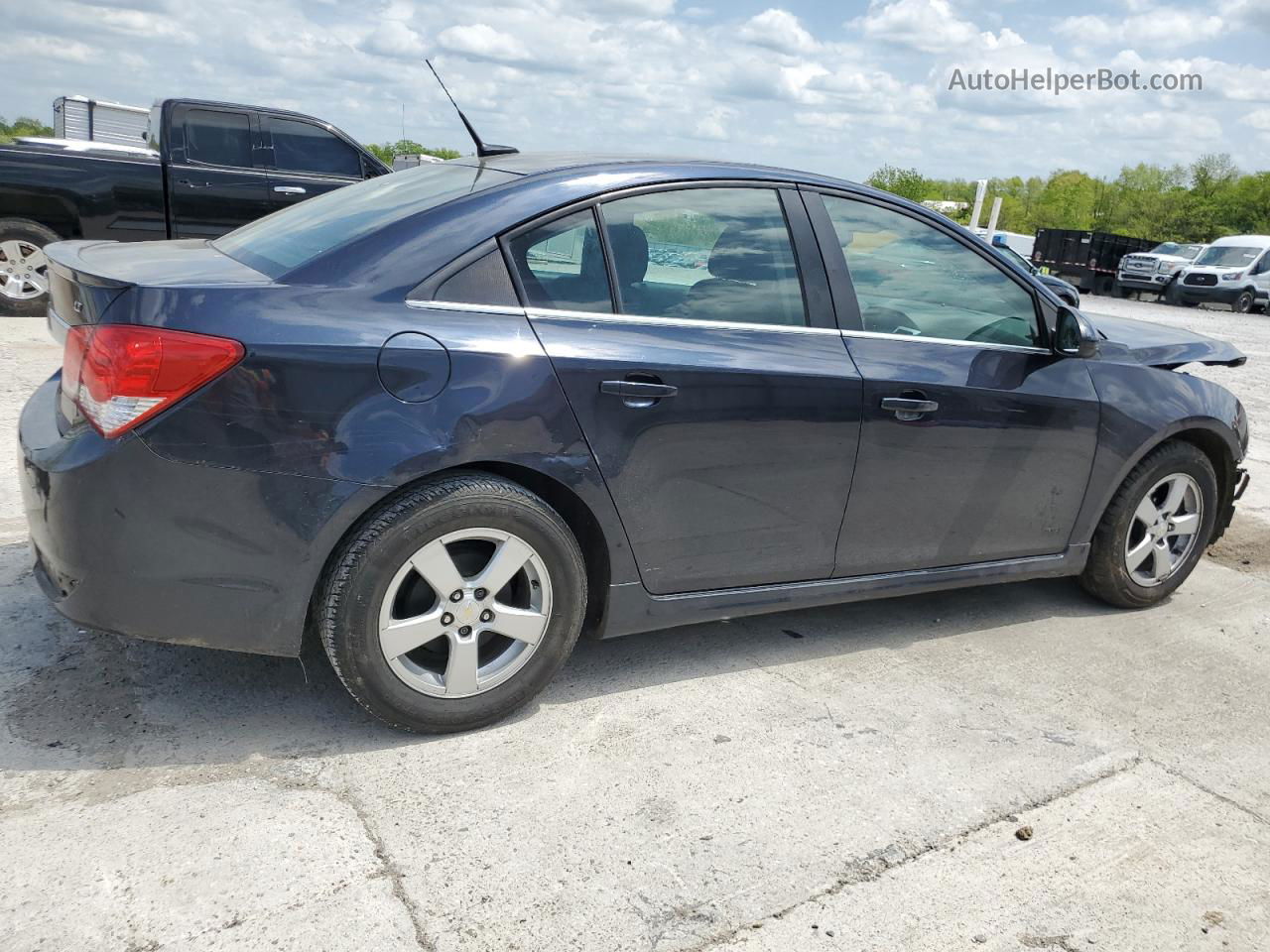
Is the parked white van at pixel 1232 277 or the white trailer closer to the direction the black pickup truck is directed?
the parked white van

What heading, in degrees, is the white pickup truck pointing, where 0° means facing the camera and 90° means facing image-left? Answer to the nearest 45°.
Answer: approximately 45°

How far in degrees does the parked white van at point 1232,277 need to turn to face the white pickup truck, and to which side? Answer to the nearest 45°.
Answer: approximately 90° to its right

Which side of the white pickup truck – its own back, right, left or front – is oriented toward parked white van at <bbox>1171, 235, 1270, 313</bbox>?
left

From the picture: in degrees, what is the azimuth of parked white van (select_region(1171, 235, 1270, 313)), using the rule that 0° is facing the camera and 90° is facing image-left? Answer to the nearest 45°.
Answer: approximately 45°

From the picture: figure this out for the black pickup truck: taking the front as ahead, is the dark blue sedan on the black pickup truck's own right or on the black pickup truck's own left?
on the black pickup truck's own right

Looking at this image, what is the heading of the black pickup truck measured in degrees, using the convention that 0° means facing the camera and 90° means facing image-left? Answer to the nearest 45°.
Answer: approximately 270°

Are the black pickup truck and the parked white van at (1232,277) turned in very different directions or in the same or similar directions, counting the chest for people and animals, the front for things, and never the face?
very different directions

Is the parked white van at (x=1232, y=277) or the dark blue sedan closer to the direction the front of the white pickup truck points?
the dark blue sedan
